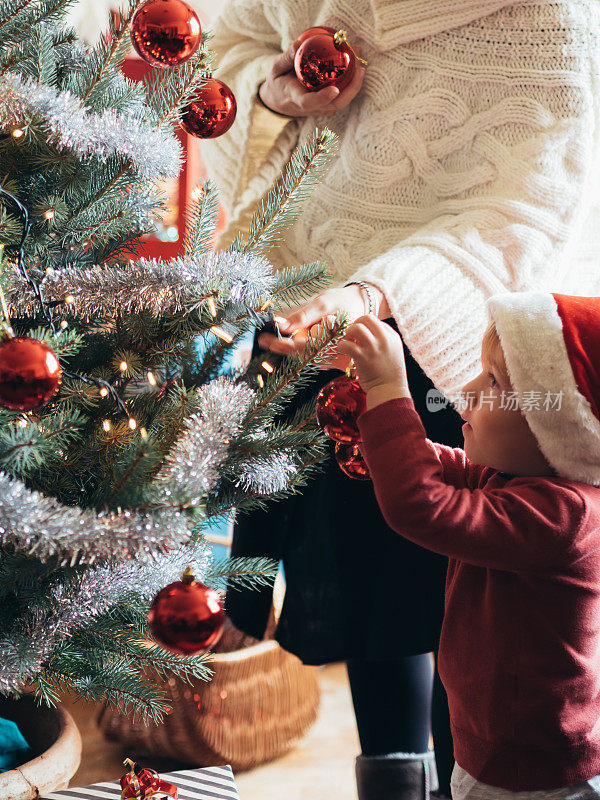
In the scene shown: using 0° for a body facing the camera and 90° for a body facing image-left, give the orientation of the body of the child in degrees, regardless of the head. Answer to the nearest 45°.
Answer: approximately 90°

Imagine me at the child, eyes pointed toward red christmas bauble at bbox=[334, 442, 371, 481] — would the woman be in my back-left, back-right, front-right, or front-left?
front-right

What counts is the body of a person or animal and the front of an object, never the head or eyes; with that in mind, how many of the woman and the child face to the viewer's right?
0

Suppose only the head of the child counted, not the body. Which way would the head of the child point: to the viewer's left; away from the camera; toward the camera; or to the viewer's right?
to the viewer's left
